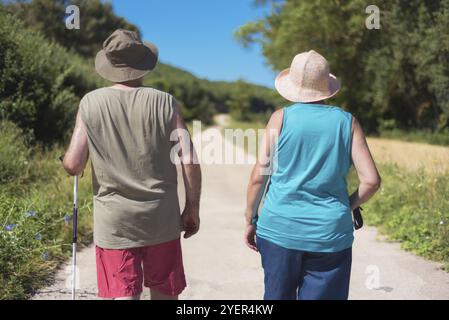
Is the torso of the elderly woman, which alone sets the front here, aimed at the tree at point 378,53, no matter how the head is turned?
yes

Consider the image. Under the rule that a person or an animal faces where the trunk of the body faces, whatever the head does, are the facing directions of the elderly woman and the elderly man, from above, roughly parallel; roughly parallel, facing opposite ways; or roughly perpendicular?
roughly parallel

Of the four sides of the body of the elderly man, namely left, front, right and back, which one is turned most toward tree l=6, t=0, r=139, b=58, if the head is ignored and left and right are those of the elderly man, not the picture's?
front

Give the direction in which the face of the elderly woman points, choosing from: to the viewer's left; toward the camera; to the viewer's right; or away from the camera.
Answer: away from the camera

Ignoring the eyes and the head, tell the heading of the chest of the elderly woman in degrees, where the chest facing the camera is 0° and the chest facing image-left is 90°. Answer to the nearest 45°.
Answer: approximately 180°

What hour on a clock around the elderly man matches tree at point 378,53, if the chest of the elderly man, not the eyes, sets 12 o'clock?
The tree is roughly at 1 o'clock from the elderly man.

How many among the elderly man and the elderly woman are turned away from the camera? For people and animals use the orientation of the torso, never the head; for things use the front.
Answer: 2

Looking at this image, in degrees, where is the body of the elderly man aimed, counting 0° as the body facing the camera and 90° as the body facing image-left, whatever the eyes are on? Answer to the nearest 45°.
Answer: approximately 180°

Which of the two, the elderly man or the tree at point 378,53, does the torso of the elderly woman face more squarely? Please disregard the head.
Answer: the tree

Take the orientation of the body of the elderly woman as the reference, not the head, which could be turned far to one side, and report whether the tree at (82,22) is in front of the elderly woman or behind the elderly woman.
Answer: in front

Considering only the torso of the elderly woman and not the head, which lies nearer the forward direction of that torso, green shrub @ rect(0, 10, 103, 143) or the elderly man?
the green shrub
